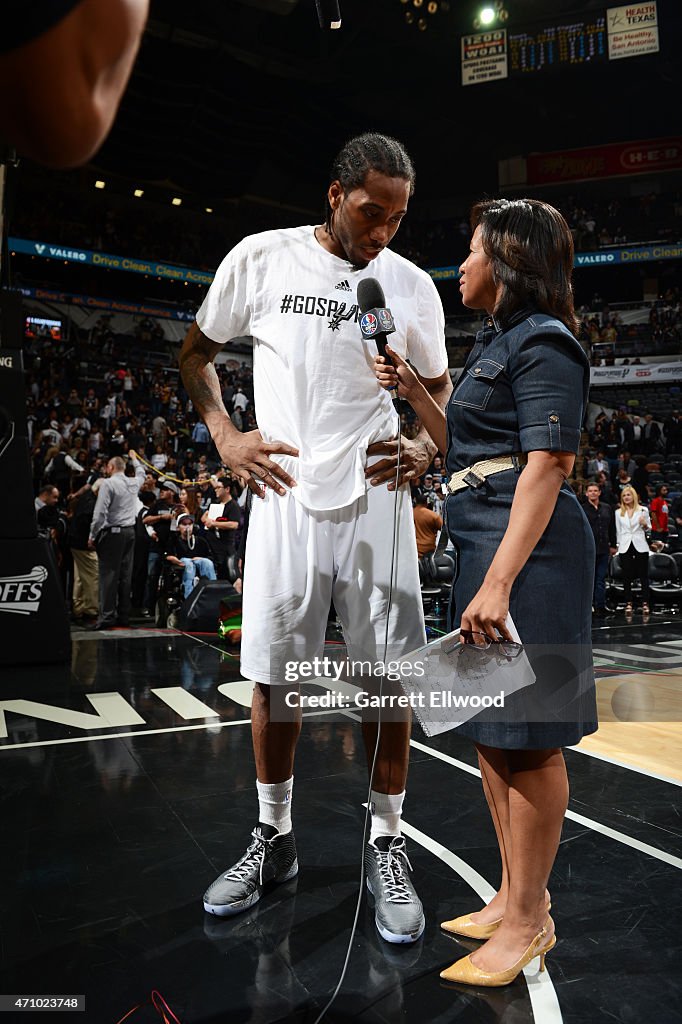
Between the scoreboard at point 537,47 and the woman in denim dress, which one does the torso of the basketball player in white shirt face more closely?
the woman in denim dress

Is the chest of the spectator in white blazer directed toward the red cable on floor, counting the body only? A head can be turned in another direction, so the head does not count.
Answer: yes

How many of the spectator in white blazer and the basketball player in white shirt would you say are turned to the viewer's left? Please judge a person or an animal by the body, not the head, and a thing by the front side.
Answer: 0

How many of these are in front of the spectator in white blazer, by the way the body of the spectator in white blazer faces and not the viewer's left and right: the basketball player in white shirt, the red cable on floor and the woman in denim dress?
3

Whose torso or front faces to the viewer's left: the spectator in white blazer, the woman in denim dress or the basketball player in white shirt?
the woman in denim dress

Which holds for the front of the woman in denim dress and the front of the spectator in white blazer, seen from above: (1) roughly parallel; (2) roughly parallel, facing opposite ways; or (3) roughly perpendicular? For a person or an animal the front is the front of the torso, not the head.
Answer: roughly perpendicular

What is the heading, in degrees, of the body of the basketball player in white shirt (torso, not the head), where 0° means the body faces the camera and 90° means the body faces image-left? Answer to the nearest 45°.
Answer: approximately 0°

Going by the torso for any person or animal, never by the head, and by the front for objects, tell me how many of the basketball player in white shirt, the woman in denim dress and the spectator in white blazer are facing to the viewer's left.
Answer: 1

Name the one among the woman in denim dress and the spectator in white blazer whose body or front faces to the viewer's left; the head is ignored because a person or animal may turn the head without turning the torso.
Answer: the woman in denim dress

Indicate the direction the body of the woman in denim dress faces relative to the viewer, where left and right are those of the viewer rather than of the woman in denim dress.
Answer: facing to the left of the viewer

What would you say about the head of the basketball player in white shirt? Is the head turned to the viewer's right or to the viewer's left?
to the viewer's right

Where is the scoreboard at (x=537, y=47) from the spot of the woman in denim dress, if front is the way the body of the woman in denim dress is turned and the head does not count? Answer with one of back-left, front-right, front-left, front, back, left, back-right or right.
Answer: right

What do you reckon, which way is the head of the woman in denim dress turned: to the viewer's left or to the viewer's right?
to the viewer's left

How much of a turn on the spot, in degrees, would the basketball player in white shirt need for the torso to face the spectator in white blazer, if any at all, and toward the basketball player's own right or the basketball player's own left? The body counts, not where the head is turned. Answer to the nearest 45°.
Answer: approximately 135° to the basketball player's own left
